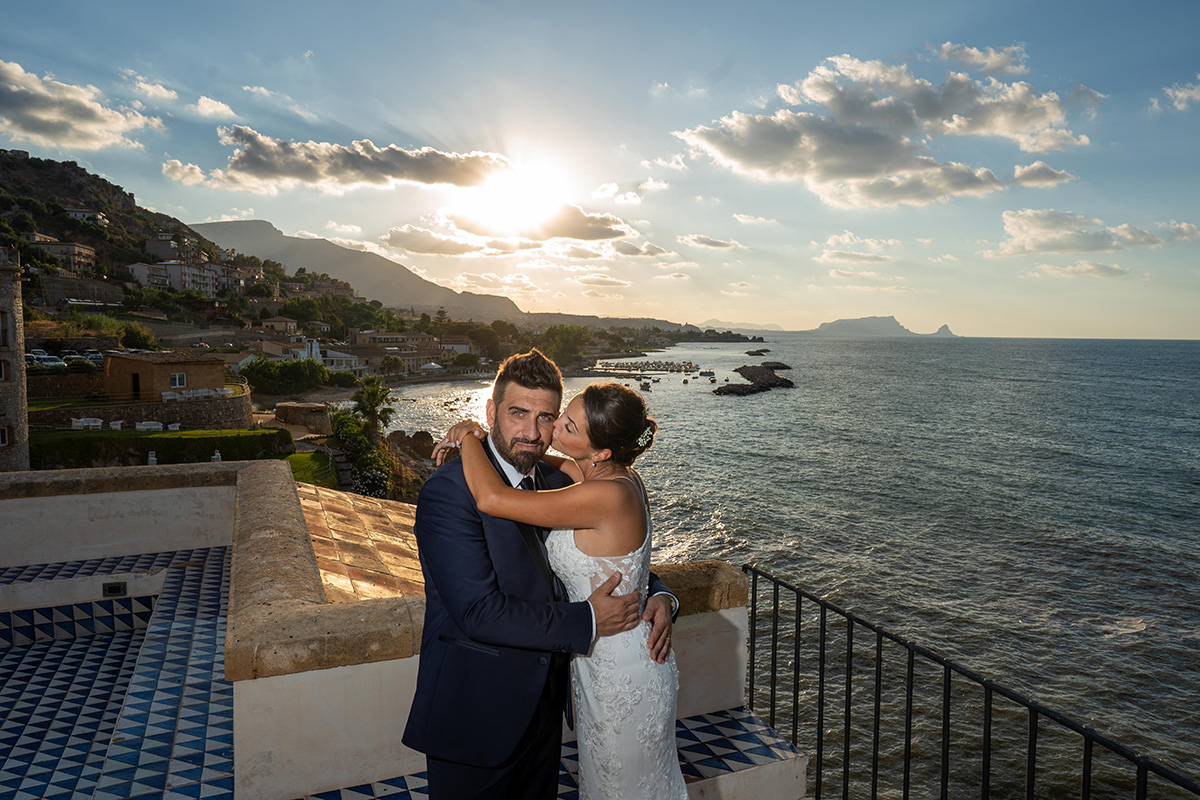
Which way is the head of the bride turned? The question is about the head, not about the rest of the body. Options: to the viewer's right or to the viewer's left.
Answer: to the viewer's left

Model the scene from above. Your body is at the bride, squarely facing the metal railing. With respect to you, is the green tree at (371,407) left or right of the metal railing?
left

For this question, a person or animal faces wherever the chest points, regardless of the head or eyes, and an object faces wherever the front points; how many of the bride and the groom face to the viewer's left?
1

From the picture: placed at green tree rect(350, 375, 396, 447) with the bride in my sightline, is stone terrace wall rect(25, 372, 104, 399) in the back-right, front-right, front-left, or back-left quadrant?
back-right

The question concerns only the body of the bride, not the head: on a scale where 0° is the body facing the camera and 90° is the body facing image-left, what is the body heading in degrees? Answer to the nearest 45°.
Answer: approximately 90°

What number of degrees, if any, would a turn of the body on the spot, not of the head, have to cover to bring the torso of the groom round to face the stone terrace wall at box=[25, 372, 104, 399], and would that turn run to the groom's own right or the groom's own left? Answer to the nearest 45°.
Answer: approximately 180°

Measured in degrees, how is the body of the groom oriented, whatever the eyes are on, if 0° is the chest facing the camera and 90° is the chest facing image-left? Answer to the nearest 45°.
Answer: approximately 315°

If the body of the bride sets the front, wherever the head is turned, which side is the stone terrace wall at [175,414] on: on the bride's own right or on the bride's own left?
on the bride's own right

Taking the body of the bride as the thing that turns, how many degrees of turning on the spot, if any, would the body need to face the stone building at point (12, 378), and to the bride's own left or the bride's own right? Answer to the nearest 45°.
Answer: approximately 45° to the bride's own right
